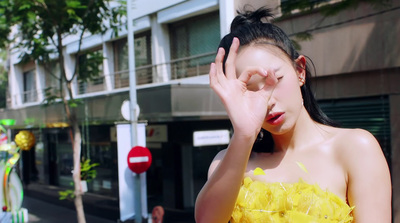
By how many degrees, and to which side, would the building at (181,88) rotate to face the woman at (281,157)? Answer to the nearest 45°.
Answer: approximately 45° to its left

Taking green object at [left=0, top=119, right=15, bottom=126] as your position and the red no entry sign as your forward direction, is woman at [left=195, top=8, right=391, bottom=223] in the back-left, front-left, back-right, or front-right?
front-right
